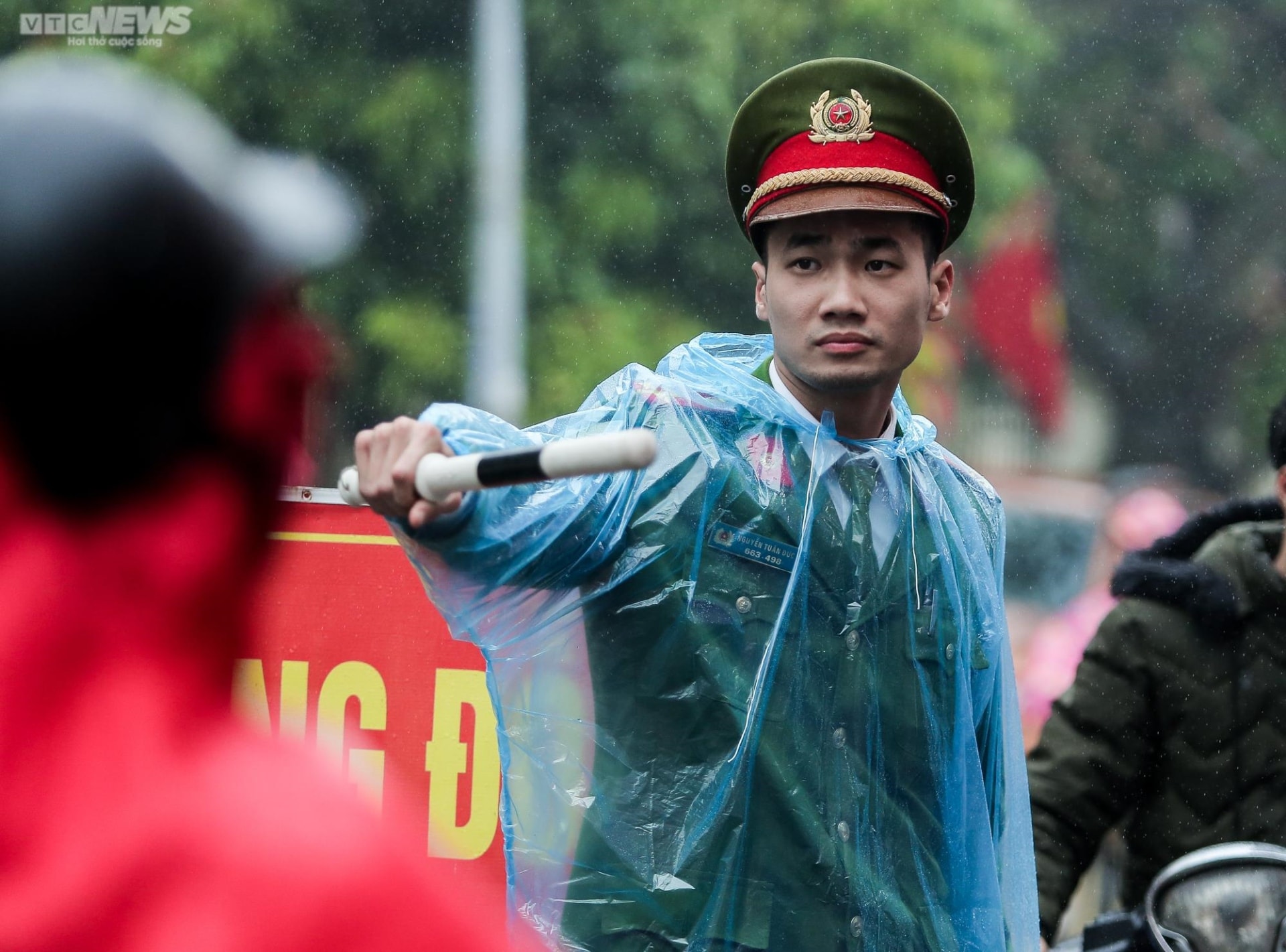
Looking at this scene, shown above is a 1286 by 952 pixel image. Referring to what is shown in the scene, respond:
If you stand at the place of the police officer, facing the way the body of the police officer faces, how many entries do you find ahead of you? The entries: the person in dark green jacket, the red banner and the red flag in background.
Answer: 0

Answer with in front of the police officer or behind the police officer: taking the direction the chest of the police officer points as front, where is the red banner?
behind

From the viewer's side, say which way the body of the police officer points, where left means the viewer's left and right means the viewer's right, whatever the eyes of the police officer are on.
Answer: facing the viewer

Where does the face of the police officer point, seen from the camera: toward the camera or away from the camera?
toward the camera

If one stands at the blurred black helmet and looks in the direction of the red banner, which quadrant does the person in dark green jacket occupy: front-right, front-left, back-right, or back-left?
front-right

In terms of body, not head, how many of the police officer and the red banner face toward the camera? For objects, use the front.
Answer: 2

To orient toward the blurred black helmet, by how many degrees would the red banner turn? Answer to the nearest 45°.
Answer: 0° — it already faces it

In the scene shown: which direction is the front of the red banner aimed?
toward the camera

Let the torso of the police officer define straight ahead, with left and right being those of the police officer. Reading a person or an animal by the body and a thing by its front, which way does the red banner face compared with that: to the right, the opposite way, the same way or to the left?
the same way

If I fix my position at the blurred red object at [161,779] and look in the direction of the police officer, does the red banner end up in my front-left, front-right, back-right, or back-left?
front-left

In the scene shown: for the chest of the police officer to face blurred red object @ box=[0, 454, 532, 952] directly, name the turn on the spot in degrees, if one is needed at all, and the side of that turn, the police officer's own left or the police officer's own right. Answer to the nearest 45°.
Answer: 0° — they already face it

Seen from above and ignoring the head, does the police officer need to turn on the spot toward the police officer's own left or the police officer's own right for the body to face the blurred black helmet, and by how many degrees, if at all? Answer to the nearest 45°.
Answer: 0° — they already face it
